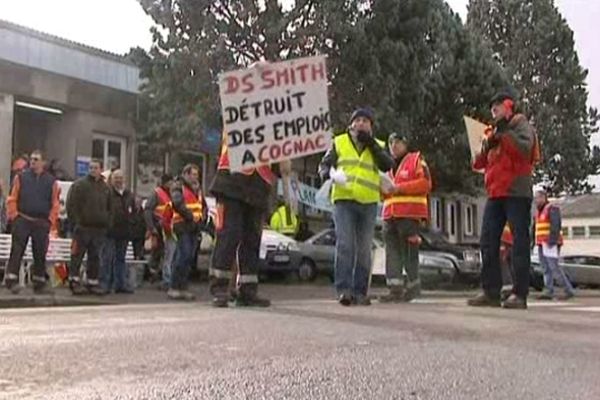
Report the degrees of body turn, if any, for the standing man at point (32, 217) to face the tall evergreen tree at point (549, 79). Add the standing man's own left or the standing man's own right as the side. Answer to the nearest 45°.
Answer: approximately 135° to the standing man's own left

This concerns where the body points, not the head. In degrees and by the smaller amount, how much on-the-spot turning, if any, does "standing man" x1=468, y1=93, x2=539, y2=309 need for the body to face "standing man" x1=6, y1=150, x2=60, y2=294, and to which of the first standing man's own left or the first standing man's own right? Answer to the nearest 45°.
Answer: approximately 45° to the first standing man's own right

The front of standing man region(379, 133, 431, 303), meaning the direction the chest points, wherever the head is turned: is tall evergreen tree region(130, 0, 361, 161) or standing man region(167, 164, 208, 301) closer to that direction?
the standing man

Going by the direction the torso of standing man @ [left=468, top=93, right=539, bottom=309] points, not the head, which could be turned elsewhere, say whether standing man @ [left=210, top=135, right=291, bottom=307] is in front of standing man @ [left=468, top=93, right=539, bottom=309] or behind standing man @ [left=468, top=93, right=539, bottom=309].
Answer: in front

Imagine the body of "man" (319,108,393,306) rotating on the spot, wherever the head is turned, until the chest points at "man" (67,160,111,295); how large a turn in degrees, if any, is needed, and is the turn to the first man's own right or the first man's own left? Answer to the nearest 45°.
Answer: approximately 135° to the first man's own right

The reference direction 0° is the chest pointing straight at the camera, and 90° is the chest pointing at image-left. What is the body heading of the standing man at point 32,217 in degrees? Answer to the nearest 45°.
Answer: approximately 0°

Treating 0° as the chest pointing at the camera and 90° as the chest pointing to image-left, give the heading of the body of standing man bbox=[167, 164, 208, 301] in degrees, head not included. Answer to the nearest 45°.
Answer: approximately 315°

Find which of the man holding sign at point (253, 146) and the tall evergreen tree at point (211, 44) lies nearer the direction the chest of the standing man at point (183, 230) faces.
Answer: the man holding sign

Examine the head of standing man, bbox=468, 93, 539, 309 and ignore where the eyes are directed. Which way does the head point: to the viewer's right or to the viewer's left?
to the viewer's left
